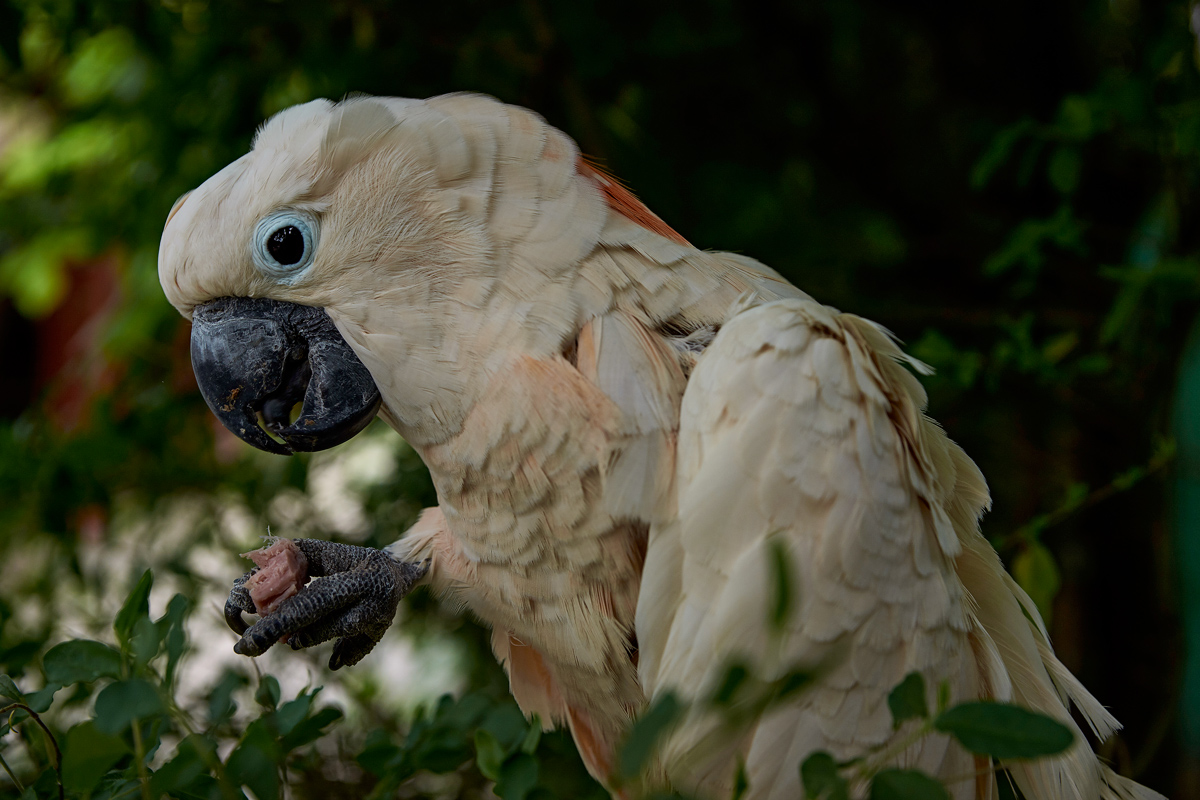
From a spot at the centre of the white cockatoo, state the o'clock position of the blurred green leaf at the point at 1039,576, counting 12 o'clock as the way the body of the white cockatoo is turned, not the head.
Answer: The blurred green leaf is roughly at 5 o'clock from the white cockatoo.

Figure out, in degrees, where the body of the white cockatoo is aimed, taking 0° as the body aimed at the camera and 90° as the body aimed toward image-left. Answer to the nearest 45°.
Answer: approximately 90°
